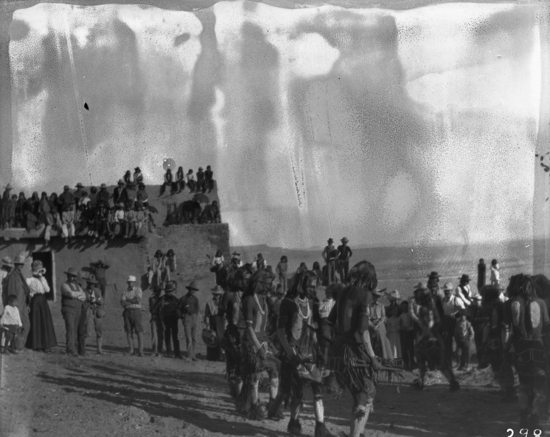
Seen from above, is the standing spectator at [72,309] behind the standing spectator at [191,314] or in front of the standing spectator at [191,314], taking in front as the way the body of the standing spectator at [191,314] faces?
behind

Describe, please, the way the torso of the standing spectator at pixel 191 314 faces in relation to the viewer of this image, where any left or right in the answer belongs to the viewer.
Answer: facing the viewer and to the right of the viewer

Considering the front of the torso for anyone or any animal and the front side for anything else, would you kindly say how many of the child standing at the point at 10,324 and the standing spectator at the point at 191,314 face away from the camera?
0

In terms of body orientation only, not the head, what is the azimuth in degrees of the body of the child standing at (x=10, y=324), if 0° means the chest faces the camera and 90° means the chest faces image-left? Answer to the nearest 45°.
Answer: approximately 315°

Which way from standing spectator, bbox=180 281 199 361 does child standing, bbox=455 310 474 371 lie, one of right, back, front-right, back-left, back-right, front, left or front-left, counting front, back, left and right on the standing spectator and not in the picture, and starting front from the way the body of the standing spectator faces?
front-left

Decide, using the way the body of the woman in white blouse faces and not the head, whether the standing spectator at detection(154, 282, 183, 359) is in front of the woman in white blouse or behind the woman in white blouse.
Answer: in front

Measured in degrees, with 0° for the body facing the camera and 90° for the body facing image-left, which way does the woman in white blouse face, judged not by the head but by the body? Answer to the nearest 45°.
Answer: approximately 315°

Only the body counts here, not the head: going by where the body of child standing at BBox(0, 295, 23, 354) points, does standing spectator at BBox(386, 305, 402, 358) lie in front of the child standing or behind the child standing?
in front

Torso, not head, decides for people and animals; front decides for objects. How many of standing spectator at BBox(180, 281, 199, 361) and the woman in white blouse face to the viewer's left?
0
